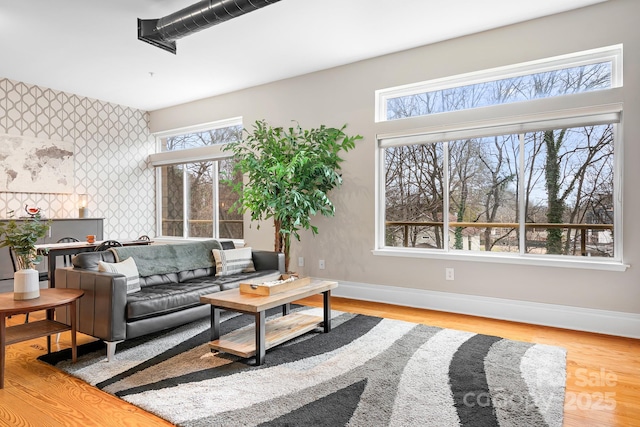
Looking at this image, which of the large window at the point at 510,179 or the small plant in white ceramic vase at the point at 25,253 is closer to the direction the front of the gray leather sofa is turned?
the large window

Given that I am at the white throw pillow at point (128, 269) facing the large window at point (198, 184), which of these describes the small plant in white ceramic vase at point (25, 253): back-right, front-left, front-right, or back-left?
back-left

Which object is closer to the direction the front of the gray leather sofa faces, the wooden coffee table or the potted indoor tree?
the wooden coffee table

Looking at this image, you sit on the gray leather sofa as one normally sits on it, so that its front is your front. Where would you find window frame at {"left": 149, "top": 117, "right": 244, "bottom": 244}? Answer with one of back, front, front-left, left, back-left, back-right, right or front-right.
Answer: back-left

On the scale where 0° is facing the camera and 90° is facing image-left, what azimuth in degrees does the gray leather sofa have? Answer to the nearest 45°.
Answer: approximately 315°

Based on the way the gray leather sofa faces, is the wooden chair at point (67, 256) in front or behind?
behind

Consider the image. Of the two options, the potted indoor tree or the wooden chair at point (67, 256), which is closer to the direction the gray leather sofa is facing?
the potted indoor tree

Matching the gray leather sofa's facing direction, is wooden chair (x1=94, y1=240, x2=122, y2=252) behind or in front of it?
behind

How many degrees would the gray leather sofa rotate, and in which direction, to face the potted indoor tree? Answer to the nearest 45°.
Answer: approximately 90° to its left

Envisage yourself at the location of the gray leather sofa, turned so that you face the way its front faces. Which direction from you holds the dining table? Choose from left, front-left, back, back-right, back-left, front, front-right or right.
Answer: back

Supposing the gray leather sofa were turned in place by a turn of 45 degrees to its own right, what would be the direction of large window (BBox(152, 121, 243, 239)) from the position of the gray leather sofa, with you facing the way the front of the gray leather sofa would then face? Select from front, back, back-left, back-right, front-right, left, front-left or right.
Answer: back

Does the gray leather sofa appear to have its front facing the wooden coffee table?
yes
